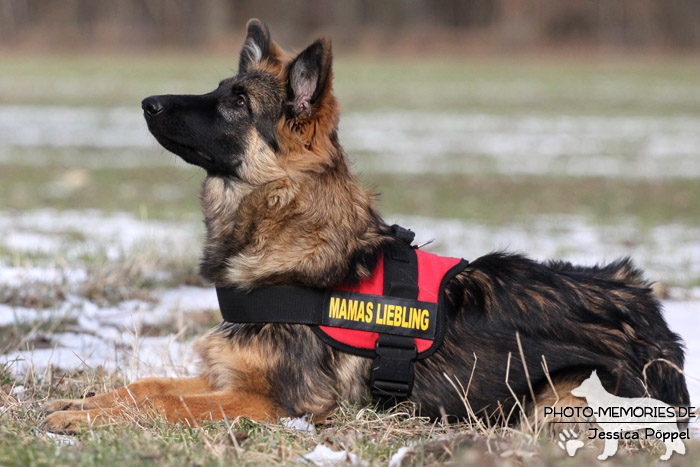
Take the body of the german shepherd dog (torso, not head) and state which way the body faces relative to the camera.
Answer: to the viewer's left
